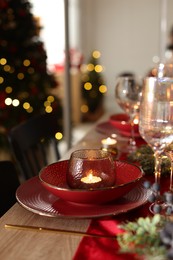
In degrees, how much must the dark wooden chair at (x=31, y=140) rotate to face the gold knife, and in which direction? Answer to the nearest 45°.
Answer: approximately 45° to its right

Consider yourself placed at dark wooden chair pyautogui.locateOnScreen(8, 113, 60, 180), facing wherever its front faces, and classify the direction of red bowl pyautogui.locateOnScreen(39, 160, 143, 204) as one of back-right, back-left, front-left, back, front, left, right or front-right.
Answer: front-right

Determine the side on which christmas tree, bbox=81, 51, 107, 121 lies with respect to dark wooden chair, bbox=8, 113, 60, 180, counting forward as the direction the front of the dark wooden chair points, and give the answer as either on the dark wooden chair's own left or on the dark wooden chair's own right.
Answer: on the dark wooden chair's own left

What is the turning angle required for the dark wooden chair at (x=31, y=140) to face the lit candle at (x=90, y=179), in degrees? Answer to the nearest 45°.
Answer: approximately 45° to its right

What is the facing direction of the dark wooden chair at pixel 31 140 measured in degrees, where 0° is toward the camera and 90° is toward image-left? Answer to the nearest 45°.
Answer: approximately 315°

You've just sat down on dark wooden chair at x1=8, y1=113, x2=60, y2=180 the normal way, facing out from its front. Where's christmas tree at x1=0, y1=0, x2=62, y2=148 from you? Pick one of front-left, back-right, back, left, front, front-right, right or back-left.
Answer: back-left

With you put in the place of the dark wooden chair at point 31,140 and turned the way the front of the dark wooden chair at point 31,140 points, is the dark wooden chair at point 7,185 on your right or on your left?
on your right

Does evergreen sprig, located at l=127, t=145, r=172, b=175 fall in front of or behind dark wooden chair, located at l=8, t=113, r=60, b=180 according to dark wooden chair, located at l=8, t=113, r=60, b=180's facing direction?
in front

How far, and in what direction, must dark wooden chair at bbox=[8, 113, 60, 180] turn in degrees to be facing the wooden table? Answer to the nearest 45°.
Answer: approximately 45° to its right

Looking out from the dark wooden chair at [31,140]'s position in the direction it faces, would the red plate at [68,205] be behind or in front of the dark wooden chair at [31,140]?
in front

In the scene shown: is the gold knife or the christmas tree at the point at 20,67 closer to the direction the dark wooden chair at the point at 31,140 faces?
the gold knife
